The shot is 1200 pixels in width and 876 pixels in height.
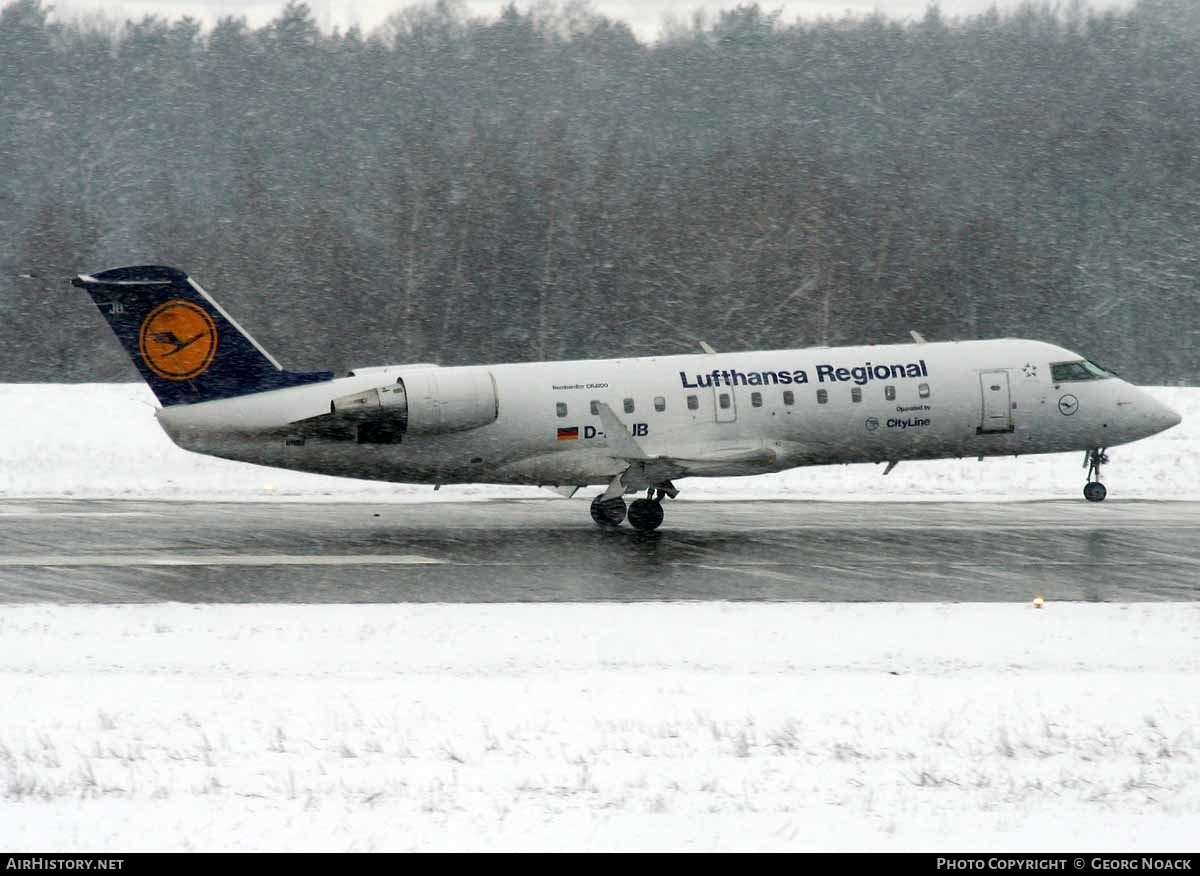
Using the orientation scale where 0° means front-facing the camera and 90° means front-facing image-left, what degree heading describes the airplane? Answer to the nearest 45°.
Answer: approximately 270°
